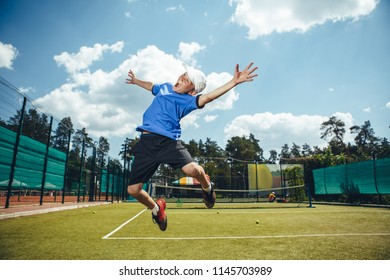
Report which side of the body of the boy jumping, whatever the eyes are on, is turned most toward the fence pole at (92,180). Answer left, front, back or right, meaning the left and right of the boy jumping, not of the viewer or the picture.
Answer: right

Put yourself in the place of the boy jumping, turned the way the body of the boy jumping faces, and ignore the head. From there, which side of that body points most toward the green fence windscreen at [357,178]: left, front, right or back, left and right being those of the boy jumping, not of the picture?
back

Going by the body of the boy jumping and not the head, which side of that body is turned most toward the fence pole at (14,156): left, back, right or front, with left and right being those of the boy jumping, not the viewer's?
right

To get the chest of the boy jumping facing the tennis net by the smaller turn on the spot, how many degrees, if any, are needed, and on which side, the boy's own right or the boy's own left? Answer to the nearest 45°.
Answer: approximately 135° to the boy's own right

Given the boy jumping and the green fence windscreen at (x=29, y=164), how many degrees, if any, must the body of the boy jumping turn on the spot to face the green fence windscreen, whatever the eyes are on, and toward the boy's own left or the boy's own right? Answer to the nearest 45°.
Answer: approximately 90° to the boy's own right

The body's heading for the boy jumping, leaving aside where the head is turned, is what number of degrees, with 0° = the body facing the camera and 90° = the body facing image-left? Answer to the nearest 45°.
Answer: approximately 45°
